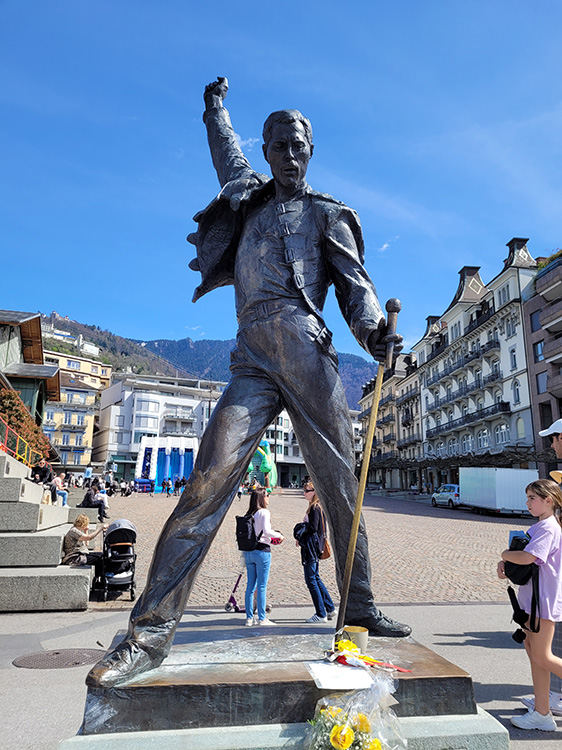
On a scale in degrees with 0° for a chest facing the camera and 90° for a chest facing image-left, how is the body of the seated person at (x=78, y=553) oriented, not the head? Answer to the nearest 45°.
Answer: approximately 270°

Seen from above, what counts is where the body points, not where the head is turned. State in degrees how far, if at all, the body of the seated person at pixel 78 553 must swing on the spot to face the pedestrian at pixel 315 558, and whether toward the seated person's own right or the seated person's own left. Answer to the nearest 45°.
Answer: approximately 45° to the seated person's own right

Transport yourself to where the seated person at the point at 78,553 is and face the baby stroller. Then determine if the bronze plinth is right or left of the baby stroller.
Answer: right
